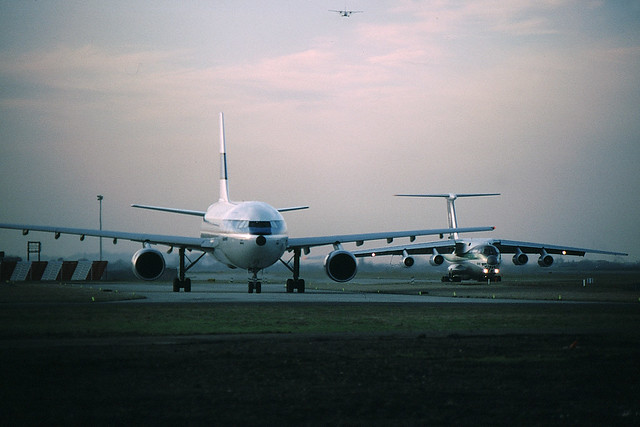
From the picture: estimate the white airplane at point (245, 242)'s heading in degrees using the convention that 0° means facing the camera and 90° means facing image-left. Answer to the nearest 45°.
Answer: approximately 0°
